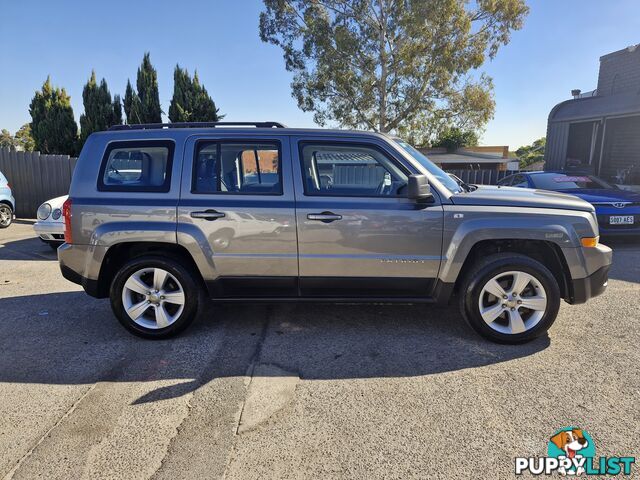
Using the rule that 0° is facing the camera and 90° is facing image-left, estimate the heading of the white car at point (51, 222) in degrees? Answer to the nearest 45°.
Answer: approximately 45°

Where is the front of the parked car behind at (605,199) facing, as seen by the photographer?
facing the viewer and to the right of the viewer

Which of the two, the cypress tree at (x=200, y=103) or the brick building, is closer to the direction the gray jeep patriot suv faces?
the brick building

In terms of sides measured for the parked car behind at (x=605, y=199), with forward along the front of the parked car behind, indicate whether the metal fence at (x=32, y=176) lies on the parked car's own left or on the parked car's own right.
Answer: on the parked car's own right

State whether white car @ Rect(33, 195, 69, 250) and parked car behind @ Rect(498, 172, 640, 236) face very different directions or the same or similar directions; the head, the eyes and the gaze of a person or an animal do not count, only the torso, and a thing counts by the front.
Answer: same or similar directions

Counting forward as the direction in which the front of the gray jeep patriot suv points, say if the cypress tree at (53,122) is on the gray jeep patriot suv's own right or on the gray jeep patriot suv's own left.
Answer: on the gray jeep patriot suv's own left

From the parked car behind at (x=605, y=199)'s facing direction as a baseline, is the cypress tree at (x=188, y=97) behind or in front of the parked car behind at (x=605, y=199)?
behind

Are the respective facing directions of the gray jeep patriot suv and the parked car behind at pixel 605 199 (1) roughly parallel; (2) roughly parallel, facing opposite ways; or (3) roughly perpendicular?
roughly perpendicular

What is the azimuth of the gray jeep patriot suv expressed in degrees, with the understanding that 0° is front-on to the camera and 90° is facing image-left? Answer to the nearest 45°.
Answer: approximately 270°

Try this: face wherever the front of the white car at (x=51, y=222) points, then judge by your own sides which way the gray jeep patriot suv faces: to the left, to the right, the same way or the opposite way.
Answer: to the left

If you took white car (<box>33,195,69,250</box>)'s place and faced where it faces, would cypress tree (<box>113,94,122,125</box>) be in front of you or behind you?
behind

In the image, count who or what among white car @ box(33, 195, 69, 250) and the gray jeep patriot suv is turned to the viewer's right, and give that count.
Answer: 1

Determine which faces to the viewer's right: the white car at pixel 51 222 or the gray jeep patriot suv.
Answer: the gray jeep patriot suv

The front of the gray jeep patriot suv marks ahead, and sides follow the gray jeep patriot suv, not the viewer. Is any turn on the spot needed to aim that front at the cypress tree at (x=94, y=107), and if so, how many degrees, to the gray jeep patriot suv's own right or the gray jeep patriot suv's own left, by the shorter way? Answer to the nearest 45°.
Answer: approximately 135° to the gray jeep patriot suv's own left

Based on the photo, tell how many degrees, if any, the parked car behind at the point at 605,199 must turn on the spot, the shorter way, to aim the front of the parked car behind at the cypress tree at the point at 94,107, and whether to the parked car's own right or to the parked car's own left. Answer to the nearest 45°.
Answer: approximately 135° to the parked car's own right

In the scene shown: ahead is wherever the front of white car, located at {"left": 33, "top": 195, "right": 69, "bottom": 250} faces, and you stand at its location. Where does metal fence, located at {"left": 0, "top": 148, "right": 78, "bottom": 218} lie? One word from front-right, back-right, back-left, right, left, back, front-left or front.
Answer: back-right
